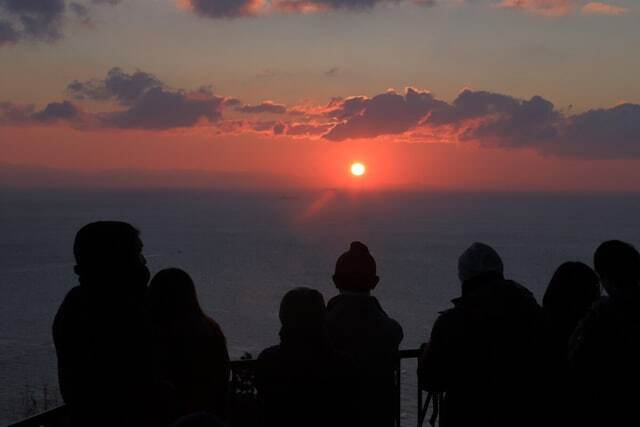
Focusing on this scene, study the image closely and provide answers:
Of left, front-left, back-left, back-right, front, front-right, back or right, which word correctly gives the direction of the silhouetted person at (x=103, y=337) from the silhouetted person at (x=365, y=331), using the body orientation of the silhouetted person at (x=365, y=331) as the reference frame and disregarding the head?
back-left

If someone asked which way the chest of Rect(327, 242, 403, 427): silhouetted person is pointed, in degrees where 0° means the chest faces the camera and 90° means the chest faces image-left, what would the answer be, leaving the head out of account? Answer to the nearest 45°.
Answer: approximately 180°

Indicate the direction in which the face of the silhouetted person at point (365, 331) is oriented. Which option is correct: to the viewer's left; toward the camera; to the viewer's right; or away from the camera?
away from the camera

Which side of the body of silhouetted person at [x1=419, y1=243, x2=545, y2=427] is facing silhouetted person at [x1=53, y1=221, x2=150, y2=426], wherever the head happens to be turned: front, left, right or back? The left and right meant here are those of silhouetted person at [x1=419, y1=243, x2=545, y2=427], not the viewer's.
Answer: left

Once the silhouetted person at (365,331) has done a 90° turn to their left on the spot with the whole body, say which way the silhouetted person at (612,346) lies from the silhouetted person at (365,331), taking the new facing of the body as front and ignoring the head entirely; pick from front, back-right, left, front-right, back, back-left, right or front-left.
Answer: back-left

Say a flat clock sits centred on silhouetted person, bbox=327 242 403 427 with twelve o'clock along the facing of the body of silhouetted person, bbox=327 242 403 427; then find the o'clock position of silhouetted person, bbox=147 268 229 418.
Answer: silhouetted person, bbox=147 268 229 418 is roughly at 8 o'clock from silhouetted person, bbox=327 242 403 427.

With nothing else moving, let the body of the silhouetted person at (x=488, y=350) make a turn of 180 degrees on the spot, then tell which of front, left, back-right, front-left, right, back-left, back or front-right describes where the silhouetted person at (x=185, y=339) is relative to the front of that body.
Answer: back-right

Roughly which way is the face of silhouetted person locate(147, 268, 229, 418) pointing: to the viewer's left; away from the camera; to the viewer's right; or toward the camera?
away from the camera

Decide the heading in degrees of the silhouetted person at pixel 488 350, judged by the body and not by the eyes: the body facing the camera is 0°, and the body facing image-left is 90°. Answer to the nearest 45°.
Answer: approximately 135°

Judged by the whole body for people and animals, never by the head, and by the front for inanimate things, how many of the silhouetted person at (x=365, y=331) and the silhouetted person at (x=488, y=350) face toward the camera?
0

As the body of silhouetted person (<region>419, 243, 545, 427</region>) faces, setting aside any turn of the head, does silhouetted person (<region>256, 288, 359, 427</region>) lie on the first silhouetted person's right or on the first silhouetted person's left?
on the first silhouetted person's left

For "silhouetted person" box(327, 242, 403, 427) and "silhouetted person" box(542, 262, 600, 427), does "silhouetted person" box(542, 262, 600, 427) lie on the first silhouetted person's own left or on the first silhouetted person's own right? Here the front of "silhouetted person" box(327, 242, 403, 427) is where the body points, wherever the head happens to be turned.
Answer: on the first silhouetted person's own right
